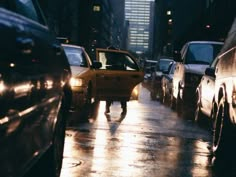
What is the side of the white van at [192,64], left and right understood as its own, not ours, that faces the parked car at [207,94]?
front

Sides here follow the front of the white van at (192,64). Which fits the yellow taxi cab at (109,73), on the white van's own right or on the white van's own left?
on the white van's own right

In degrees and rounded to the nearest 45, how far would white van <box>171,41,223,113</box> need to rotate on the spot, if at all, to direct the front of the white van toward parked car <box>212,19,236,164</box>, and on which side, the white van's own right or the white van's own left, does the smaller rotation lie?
0° — it already faces it
